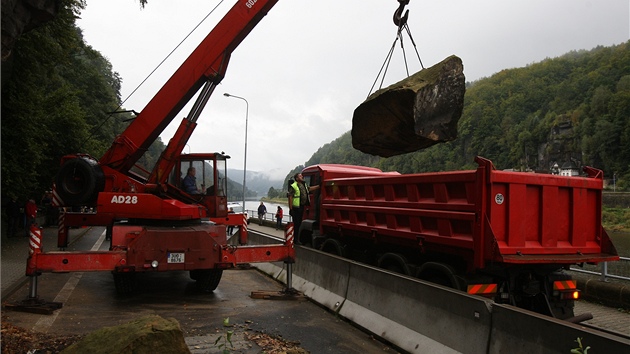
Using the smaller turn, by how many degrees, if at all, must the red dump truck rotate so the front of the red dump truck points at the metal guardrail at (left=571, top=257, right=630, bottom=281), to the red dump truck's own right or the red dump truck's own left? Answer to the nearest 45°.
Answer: approximately 90° to the red dump truck's own right

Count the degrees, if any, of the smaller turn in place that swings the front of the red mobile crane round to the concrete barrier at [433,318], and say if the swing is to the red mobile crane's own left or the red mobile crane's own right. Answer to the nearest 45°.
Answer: approximately 135° to the red mobile crane's own right

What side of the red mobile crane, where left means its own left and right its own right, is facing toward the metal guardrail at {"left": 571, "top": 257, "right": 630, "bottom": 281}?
right

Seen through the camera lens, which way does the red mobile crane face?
facing away from the viewer

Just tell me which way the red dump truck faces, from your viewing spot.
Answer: facing away from the viewer and to the left of the viewer

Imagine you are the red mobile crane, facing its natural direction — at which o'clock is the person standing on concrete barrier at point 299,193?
The person standing on concrete barrier is roughly at 2 o'clock from the red mobile crane.

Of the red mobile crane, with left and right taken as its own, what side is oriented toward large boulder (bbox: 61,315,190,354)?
back

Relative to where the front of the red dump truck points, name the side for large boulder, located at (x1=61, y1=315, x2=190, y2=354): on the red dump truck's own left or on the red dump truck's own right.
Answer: on the red dump truck's own left

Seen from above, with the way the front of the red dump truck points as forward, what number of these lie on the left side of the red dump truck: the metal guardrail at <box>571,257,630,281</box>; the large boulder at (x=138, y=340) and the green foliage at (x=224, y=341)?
2

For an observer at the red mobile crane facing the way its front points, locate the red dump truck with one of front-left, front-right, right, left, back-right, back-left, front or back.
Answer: back-right

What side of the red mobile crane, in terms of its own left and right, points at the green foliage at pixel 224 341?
back

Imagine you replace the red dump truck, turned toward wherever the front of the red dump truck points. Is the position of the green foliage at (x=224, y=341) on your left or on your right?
on your left

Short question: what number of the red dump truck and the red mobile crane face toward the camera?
0

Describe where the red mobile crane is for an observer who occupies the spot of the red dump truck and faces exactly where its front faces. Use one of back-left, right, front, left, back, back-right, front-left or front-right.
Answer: front-left
